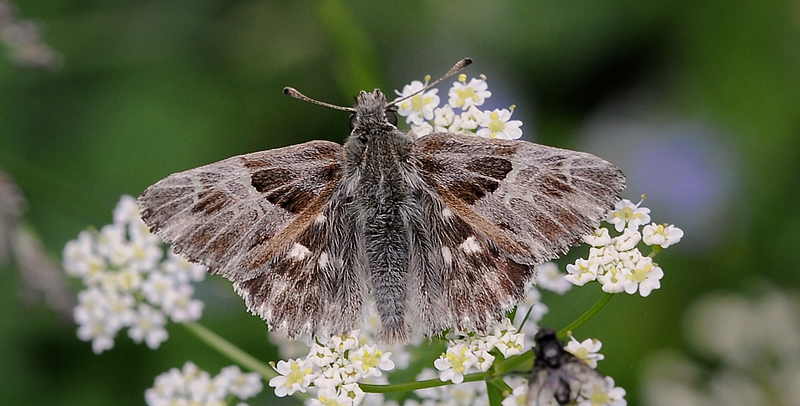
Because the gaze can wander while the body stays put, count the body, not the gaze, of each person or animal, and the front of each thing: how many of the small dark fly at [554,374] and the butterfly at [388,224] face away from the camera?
2

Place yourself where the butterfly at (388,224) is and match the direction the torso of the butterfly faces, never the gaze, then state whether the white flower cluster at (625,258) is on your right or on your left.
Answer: on your right

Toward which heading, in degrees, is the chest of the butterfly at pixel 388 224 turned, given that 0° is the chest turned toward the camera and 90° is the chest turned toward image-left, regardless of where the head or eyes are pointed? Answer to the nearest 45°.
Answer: approximately 180°

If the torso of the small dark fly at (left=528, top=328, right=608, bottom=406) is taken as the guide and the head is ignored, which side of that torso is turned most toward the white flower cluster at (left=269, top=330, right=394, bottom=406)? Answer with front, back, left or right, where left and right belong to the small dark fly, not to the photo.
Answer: left

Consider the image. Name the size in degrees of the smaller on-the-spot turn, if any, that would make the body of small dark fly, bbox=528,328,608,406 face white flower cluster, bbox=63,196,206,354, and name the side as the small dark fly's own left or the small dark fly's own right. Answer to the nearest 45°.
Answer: approximately 90° to the small dark fly's own left

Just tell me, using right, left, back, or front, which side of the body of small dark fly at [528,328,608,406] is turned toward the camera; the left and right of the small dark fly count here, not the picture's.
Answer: back

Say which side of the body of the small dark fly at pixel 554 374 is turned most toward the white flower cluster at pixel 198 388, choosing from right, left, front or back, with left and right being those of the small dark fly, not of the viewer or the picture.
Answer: left
